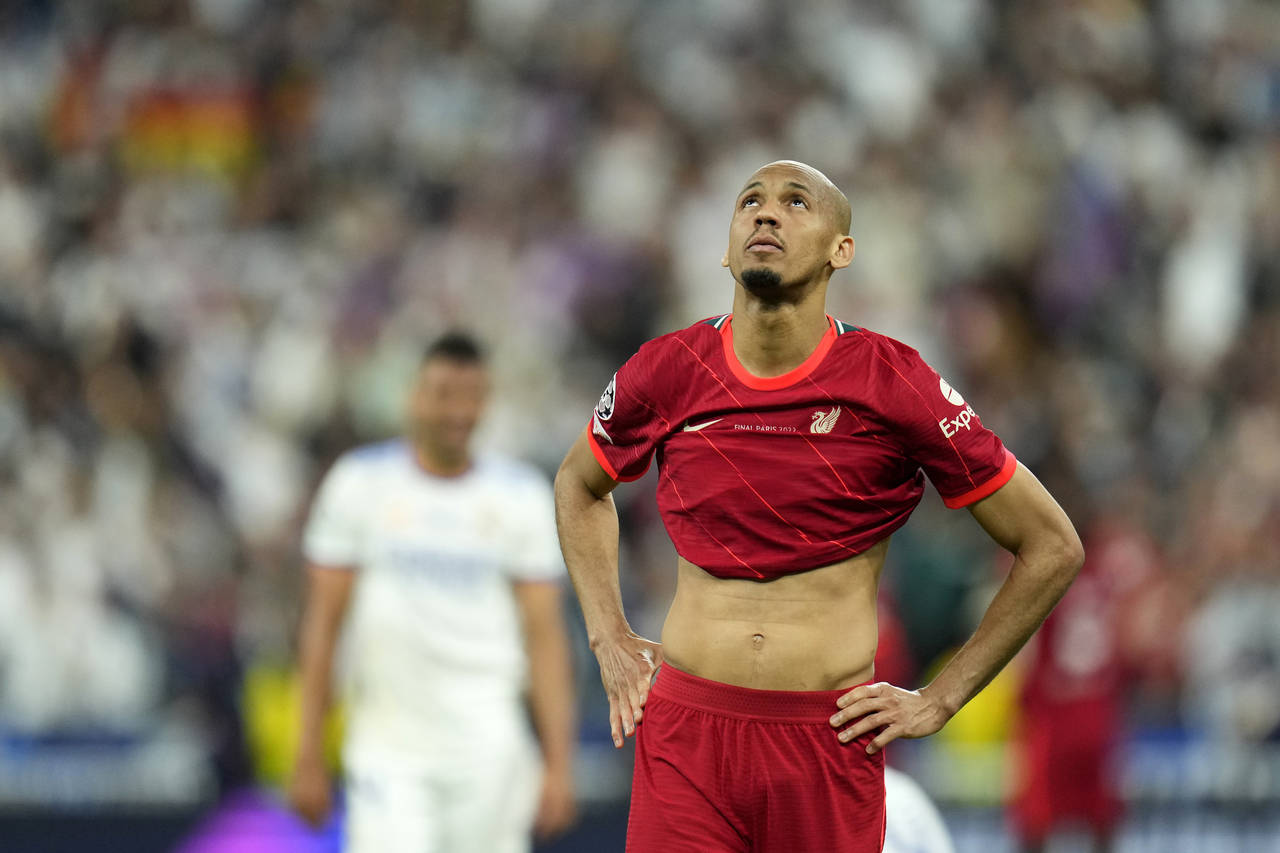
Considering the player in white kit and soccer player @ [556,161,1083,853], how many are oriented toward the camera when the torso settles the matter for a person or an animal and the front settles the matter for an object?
2

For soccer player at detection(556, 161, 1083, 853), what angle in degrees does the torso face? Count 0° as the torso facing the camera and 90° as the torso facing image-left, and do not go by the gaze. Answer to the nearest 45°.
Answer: approximately 0°

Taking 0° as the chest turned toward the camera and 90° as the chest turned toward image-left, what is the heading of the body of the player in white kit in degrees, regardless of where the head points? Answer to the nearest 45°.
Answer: approximately 0°

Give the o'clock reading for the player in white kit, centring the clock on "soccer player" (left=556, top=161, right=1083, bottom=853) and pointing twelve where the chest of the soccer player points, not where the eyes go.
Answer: The player in white kit is roughly at 5 o'clock from the soccer player.
